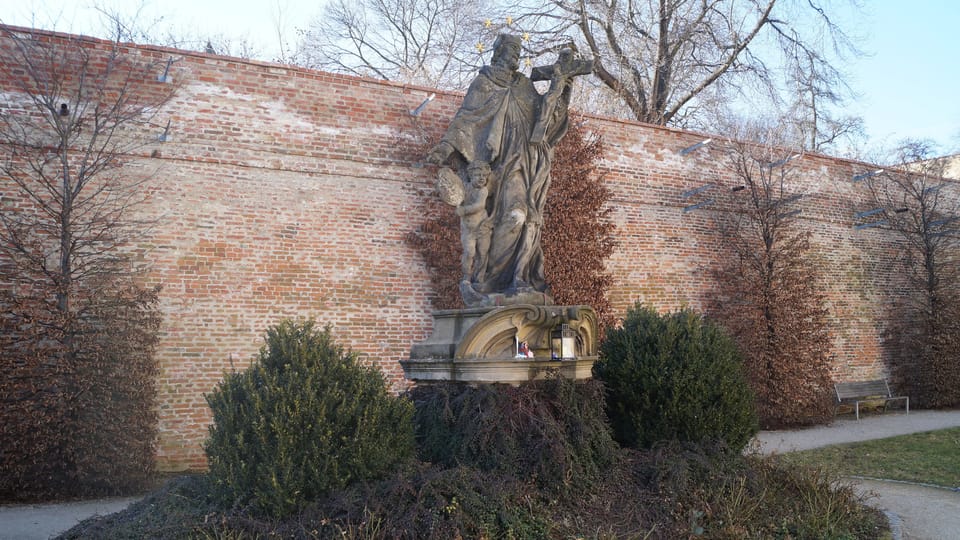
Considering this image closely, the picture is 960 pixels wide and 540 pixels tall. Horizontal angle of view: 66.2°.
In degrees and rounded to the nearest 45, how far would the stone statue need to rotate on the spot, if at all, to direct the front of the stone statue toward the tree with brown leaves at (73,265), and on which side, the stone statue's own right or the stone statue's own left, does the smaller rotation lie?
approximately 135° to the stone statue's own right

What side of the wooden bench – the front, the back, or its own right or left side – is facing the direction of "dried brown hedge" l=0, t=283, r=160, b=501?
right

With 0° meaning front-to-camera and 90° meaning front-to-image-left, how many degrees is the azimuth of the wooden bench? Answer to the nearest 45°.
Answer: approximately 315°

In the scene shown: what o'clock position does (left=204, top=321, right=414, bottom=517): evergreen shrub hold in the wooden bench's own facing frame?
The evergreen shrub is roughly at 2 o'clock from the wooden bench.

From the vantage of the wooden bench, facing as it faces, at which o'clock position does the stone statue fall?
The stone statue is roughly at 2 o'clock from the wooden bench.

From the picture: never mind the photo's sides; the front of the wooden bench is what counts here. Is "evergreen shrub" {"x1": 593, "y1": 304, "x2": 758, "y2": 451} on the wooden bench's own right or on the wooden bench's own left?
on the wooden bench's own right

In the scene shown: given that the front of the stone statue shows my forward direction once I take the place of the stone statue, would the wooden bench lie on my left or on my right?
on my left

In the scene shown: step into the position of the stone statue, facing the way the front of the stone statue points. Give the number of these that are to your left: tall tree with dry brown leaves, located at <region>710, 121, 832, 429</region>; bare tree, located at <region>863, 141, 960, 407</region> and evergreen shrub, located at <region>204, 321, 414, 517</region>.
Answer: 2

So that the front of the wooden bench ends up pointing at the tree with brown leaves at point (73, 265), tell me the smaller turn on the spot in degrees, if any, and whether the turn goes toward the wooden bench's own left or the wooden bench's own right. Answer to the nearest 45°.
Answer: approximately 90° to the wooden bench's own right

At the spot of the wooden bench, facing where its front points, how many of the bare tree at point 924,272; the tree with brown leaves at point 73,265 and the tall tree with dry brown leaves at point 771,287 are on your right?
2

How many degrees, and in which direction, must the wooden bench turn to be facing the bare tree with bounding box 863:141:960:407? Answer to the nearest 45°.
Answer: approximately 90° to its left
